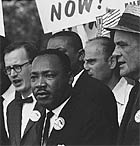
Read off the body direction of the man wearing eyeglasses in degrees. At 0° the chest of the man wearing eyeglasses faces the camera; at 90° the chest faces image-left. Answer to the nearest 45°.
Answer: approximately 45°

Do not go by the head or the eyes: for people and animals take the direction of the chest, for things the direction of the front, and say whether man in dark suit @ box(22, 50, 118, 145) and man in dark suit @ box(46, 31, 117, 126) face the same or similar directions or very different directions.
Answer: same or similar directions

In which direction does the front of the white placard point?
toward the camera

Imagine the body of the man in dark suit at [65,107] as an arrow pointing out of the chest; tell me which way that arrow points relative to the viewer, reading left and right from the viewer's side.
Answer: facing the viewer and to the left of the viewer

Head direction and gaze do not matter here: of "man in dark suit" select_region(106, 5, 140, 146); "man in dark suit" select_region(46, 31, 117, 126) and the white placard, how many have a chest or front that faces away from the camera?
0

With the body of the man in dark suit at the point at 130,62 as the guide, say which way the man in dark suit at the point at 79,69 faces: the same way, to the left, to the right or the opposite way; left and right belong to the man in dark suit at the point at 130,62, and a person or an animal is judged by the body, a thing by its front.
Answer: the same way

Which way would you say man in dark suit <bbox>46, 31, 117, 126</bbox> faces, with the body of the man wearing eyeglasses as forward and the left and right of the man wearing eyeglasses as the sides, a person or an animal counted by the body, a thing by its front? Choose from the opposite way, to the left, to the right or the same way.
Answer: the same way

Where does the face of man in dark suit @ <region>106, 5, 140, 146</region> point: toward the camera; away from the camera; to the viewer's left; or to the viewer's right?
to the viewer's left

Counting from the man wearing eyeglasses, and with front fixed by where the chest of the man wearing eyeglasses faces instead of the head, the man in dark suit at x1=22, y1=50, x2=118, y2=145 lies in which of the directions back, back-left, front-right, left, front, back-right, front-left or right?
left

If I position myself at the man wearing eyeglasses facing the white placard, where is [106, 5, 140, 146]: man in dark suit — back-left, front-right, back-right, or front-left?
front-right
